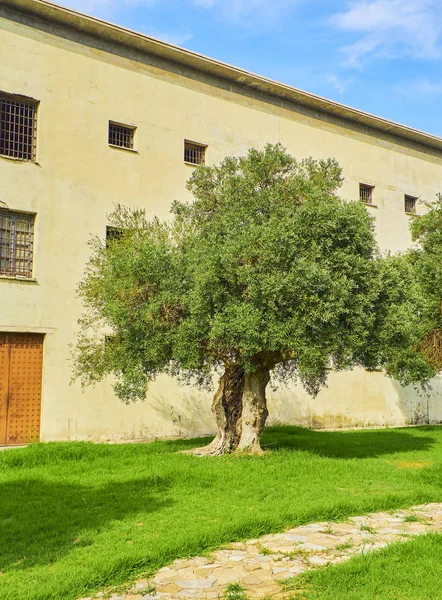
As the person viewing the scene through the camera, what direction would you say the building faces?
facing the viewer and to the right of the viewer

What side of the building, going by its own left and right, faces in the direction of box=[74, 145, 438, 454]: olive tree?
front
